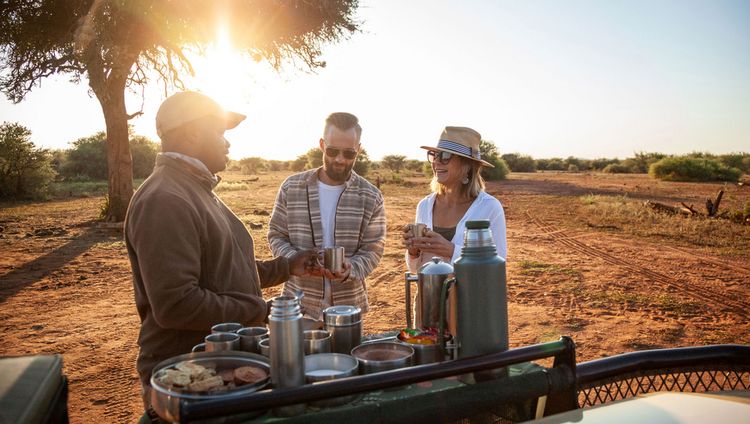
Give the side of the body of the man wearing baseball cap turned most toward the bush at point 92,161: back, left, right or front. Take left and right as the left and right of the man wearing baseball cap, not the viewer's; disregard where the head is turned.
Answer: left

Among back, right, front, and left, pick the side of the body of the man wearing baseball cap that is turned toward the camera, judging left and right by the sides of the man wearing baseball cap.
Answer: right

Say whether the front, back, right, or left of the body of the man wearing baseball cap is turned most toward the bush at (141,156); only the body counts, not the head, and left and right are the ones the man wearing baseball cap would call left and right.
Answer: left

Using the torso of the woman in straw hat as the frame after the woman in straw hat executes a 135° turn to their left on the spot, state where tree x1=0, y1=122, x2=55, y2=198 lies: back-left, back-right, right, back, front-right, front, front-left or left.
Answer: back-left

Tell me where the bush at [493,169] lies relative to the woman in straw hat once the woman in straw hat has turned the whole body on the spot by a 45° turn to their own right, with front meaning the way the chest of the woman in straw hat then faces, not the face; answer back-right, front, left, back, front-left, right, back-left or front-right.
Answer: right

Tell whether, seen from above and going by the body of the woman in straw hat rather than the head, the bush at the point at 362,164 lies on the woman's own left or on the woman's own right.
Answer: on the woman's own right

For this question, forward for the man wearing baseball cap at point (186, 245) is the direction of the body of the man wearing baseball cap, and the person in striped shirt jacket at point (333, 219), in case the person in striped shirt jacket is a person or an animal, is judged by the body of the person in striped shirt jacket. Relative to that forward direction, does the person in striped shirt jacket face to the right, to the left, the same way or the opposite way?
to the right

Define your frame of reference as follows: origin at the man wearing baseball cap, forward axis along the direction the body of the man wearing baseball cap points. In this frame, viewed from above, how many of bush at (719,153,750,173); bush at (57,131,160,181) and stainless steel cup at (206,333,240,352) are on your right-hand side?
1

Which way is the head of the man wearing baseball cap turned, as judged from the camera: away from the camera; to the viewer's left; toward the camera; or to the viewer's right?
to the viewer's right

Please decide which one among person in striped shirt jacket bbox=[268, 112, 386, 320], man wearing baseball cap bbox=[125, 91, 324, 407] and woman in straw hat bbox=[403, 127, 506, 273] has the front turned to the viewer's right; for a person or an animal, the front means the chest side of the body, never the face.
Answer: the man wearing baseball cap
